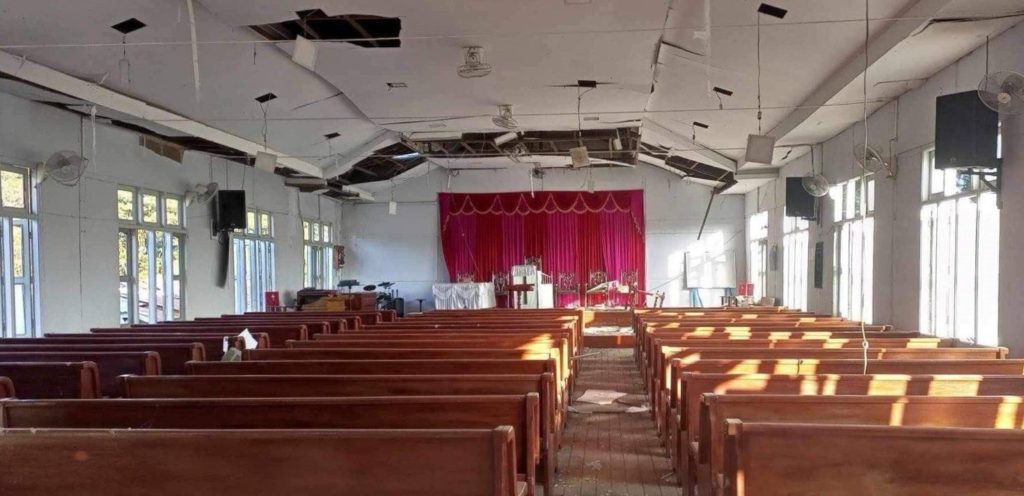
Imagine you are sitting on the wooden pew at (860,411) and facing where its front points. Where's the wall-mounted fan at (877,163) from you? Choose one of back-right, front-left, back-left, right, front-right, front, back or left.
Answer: front

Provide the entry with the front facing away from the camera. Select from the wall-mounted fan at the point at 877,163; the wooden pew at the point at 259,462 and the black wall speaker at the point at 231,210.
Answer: the wooden pew

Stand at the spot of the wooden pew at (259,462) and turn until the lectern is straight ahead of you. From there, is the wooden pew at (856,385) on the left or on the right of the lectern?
right

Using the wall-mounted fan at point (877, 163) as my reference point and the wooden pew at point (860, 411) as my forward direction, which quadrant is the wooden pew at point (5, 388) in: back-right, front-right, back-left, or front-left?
front-right

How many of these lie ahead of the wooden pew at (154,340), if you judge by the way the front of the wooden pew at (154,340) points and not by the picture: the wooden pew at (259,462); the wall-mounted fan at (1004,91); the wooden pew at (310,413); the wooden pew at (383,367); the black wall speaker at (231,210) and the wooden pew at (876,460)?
1

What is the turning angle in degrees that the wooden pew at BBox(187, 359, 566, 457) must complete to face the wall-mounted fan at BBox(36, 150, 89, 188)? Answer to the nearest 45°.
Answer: approximately 45° to its left

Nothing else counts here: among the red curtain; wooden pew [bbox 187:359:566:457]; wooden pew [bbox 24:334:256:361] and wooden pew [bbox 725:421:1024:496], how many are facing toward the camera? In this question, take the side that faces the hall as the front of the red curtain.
1

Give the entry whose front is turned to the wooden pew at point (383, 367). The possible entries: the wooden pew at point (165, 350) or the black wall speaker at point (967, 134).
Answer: the black wall speaker

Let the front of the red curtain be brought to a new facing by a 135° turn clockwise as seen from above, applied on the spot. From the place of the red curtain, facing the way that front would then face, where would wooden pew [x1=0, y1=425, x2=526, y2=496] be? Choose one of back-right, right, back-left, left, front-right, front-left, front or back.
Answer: back-left

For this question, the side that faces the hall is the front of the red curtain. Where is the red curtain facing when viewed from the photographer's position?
facing the viewer

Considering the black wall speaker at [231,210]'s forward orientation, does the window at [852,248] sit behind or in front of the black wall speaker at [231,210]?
in front

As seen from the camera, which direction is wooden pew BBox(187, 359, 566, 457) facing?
away from the camera

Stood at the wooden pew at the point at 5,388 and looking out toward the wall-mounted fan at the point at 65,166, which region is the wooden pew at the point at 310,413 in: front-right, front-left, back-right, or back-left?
back-right

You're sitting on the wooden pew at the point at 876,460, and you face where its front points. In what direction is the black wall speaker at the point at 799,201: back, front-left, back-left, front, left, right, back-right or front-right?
front

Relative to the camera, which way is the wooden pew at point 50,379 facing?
away from the camera

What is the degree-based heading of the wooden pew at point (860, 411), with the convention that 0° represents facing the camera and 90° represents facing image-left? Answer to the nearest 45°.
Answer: approximately 180°

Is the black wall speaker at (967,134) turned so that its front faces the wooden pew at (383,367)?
yes

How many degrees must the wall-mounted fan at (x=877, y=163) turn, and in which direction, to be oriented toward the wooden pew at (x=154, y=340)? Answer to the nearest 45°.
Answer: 0° — it already faces it
